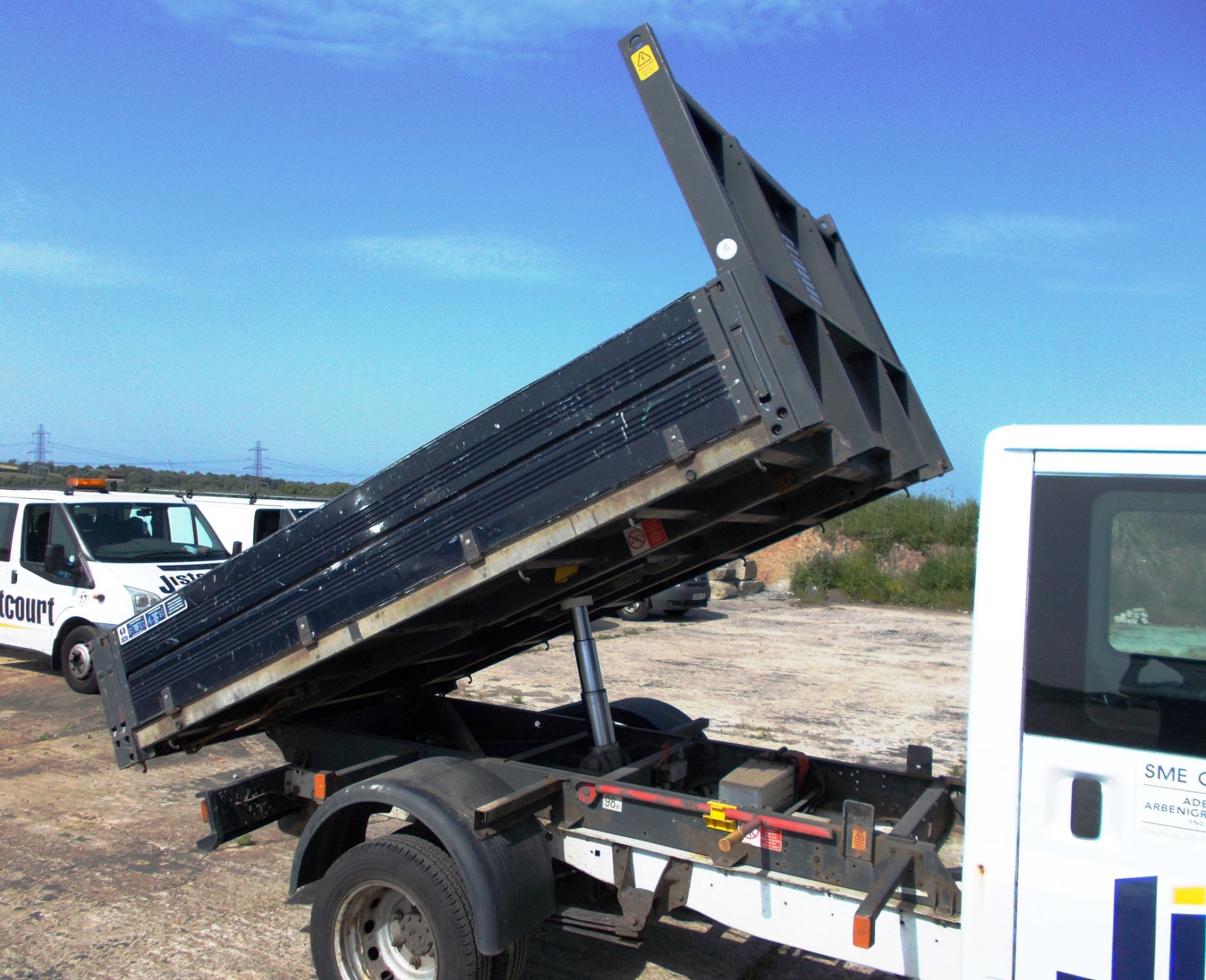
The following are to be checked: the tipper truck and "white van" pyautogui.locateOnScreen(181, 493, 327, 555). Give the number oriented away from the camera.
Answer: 0

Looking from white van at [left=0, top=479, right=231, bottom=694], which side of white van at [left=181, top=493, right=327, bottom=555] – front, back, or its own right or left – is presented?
right

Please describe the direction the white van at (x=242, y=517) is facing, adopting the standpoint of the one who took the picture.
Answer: facing the viewer and to the right of the viewer

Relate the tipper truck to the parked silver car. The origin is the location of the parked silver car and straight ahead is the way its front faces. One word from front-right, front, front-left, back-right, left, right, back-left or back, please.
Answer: front-right

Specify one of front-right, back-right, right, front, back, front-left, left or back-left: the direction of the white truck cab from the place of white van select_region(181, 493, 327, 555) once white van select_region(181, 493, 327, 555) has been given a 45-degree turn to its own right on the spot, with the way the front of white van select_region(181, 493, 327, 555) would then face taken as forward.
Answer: front

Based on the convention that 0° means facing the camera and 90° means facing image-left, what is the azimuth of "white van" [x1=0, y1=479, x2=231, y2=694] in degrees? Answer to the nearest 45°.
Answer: approximately 315°

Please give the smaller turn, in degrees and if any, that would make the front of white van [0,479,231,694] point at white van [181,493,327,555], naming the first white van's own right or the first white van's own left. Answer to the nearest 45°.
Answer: approximately 90° to the first white van's own left

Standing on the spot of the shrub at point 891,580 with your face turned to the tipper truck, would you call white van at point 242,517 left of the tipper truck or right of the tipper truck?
right

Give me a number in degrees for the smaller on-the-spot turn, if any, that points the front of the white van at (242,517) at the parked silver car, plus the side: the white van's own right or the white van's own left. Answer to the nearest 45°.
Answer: approximately 45° to the white van's own left

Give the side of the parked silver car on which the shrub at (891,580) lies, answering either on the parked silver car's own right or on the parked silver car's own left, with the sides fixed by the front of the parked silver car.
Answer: on the parked silver car's own left

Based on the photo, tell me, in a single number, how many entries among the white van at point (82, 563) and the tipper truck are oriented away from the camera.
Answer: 0

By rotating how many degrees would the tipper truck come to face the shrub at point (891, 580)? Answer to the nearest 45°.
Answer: approximately 135° to its left
